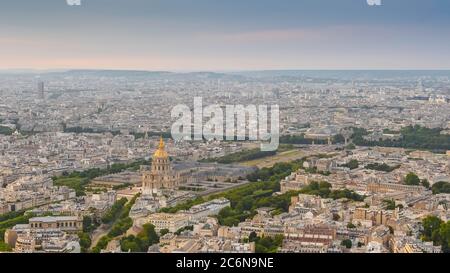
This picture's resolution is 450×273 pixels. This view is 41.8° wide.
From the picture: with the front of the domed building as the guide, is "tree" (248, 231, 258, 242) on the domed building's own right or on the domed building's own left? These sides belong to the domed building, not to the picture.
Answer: on the domed building's own left

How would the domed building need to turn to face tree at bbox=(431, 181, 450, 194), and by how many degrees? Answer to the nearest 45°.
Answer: approximately 135° to its left

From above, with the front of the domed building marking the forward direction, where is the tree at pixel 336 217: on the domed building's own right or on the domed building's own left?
on the domed building's own left

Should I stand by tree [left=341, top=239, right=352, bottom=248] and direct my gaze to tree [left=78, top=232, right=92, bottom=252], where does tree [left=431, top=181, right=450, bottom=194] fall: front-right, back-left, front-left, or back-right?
back-right

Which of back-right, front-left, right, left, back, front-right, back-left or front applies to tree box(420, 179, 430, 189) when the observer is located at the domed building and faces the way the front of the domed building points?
back-left

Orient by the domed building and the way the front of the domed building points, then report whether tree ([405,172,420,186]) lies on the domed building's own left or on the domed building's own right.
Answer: on the domed building's own left

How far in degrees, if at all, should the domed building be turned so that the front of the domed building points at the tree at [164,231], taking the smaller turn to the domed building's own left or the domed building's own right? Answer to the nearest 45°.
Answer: approximately 45° to the domed building's own left

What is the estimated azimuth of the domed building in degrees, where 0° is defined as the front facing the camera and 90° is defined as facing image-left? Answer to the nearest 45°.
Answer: approximately 45°

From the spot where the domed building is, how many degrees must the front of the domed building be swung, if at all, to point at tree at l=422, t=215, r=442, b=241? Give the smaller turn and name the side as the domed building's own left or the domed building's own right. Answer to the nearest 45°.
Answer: approximately 90° to the domed building's own left
